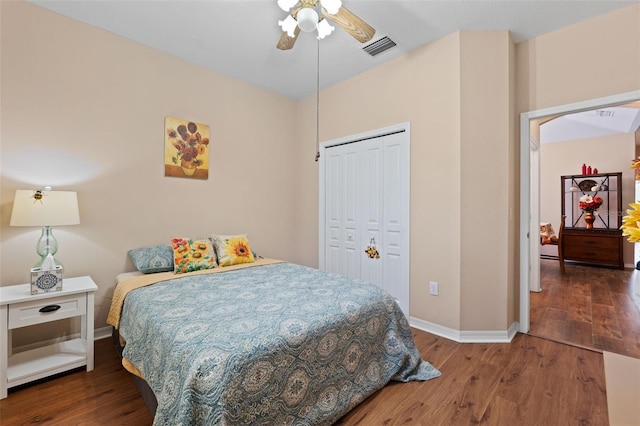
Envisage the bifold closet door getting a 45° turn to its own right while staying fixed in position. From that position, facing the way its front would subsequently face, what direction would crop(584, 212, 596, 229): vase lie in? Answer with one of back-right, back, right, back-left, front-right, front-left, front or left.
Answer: back-right

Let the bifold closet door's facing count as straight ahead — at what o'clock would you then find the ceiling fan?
The ceiling fan is roughly at 11 o'clock from the bifold closet door.

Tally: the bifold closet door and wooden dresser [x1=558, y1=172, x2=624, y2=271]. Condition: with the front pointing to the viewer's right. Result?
0

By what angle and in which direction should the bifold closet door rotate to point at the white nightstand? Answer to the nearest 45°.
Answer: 0° — it already faces it

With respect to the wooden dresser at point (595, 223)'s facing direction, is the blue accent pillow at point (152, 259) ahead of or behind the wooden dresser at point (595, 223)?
ahead

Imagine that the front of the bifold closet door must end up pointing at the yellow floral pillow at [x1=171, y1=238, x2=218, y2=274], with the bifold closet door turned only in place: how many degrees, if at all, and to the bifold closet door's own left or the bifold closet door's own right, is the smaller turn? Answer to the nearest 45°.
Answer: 0° — it already faces it

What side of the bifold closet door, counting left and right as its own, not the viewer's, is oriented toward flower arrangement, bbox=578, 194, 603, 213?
back

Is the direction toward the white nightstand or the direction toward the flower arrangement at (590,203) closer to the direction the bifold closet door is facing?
the white nightstand

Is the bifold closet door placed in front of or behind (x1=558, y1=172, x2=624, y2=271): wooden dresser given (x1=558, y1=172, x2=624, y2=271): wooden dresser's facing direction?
in front

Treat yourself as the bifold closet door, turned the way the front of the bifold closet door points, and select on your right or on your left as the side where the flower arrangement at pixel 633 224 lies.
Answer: on your left

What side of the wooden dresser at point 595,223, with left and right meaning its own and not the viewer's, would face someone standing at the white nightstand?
front

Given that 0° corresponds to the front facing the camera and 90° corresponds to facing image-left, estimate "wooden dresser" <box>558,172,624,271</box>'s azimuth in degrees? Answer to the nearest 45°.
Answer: approximately 0°
